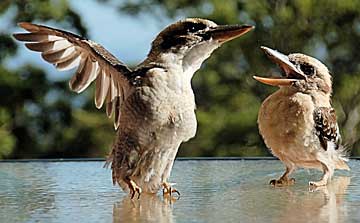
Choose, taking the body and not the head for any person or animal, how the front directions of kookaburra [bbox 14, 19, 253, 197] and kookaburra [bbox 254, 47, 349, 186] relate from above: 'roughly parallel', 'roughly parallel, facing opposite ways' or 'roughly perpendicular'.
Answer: roughly perpendicular

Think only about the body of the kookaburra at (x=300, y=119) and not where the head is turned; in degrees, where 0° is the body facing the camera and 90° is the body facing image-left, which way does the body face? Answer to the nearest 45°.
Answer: approximately 45°

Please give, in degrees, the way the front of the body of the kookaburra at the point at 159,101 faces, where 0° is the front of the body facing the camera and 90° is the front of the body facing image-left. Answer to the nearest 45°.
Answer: approximately 315°
